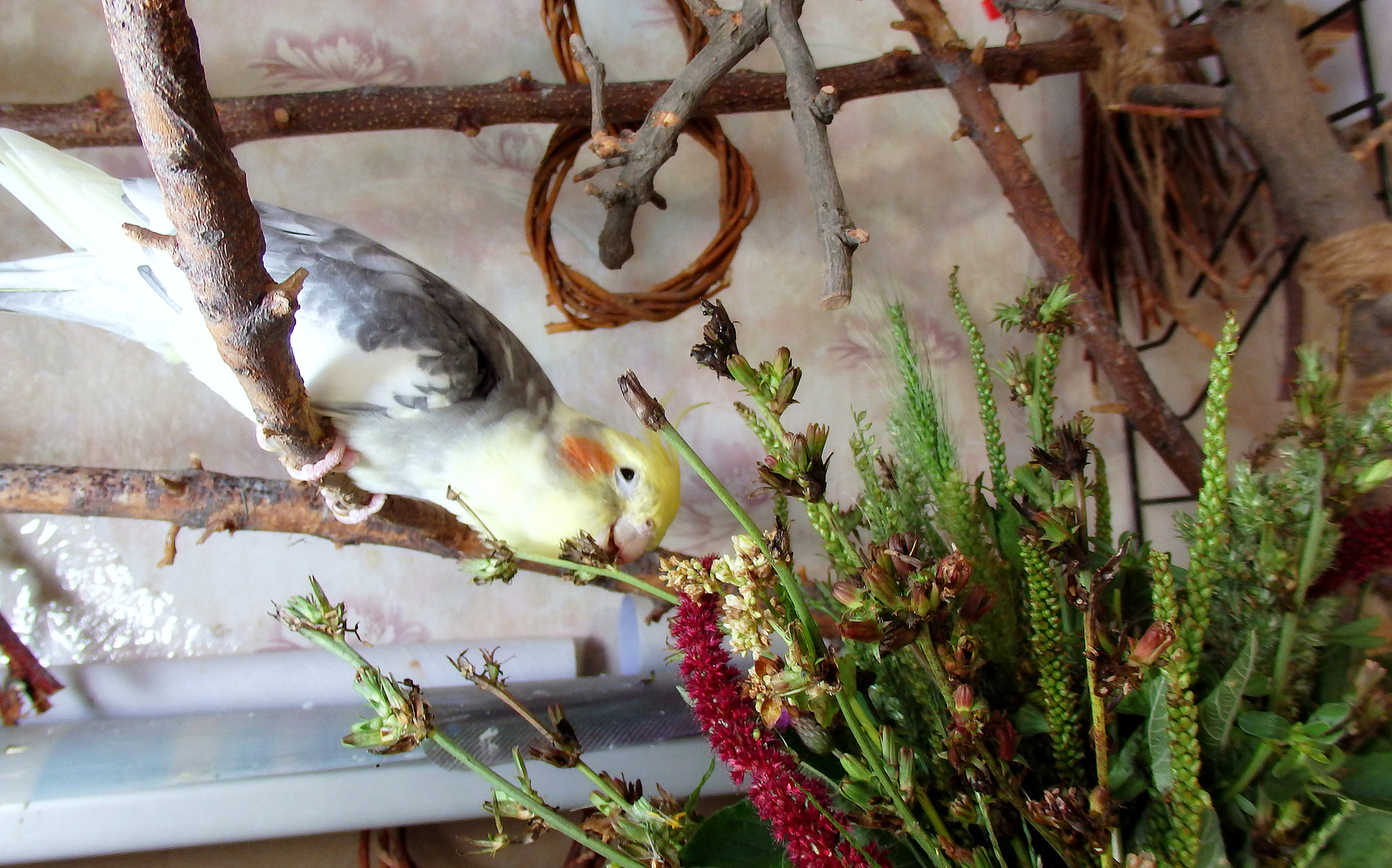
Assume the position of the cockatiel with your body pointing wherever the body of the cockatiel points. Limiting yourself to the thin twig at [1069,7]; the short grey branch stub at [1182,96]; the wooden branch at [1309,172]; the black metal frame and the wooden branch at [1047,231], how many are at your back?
0

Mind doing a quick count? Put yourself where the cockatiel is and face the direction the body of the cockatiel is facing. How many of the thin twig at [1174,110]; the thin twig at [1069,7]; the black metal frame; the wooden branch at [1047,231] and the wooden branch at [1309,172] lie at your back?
0

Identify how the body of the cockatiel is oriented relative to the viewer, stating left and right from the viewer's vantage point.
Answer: facing to the right of the viewer

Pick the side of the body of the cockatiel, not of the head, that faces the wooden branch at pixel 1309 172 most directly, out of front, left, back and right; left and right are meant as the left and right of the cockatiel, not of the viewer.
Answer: front

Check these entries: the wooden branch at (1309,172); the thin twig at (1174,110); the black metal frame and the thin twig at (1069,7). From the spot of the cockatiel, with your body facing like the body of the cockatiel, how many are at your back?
0

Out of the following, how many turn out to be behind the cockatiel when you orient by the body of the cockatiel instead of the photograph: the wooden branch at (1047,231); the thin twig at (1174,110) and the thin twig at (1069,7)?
0

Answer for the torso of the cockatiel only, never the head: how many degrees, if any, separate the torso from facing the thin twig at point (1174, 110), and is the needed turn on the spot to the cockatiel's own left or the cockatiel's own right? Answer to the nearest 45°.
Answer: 0° — it already faces it

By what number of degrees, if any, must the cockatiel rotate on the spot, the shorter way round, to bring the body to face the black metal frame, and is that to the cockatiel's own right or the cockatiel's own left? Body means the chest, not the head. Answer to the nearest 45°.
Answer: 0° — it already faces it
